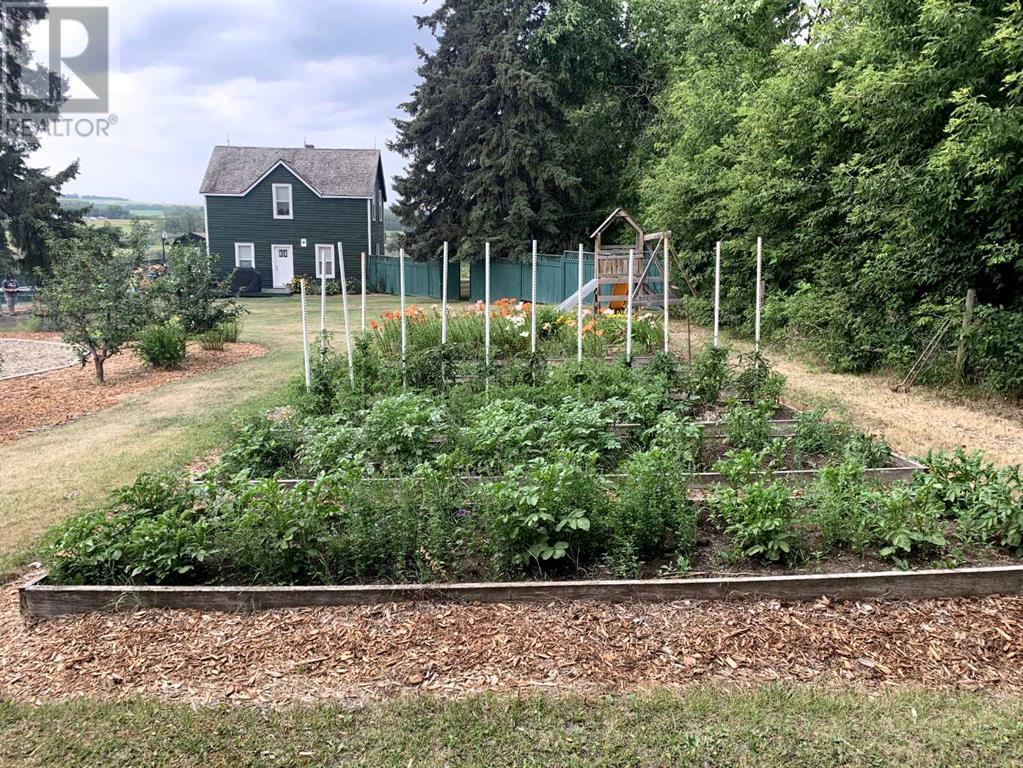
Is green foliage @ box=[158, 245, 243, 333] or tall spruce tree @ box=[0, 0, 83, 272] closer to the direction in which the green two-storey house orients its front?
the green foliage

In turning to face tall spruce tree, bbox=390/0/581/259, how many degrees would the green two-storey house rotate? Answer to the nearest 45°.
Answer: approximately 45° to its left

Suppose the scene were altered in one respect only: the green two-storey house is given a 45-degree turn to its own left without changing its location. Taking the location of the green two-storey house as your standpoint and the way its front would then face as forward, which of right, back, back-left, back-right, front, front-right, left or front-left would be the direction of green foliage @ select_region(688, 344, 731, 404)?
front-right

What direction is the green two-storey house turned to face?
toward the camera

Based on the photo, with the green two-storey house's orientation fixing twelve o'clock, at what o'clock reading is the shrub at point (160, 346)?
The shrub is roughly at 12 o'clock from the green two-storey house.

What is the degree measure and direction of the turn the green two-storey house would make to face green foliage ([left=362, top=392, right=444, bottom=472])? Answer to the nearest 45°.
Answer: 0° — it already faces it

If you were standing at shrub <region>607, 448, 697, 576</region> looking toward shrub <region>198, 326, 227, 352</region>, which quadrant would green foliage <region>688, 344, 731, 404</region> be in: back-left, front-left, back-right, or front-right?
front-right

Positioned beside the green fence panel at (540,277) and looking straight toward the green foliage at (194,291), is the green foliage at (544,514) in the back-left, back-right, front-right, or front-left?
front-left

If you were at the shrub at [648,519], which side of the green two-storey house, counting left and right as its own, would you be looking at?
front

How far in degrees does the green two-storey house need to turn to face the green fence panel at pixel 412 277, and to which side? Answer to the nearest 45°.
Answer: approximately 45° to its left

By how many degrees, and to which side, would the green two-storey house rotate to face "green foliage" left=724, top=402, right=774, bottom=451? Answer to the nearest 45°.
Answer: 0° — it already faces it

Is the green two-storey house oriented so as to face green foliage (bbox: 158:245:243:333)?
yes

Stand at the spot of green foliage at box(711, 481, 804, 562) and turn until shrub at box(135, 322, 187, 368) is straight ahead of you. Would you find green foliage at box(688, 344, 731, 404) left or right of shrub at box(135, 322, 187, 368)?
right

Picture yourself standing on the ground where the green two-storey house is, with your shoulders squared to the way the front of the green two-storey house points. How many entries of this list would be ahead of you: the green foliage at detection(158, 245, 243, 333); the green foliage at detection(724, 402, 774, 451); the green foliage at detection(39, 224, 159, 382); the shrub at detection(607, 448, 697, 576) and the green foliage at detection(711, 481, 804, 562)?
5

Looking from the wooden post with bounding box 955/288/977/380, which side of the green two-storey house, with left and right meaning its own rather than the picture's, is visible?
front

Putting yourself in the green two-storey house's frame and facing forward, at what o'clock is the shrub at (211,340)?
The shrub is roughly at 12 o'clock from the green two-storey house.

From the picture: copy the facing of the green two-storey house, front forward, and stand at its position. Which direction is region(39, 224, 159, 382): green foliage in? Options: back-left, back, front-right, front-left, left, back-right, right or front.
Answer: front
